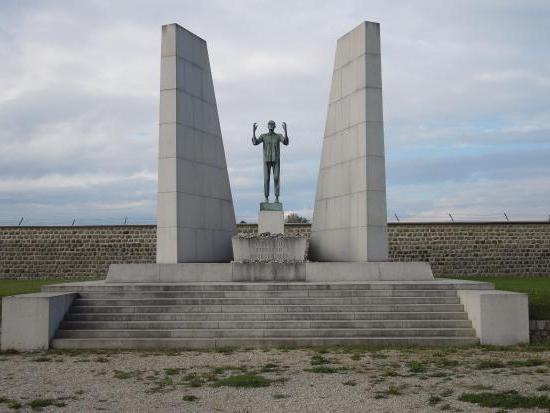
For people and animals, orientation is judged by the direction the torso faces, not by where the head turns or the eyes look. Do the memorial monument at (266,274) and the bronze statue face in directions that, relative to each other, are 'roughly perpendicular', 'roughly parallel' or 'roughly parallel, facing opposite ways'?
roughly parallel

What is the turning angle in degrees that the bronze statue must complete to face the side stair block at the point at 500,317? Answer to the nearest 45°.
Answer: approximately 45° to its left

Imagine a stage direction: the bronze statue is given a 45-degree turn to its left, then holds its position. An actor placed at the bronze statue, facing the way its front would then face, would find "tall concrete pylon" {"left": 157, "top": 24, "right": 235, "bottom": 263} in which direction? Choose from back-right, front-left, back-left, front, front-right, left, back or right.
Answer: right

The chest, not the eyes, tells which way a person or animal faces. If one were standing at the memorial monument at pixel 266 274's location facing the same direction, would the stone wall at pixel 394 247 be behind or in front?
behind

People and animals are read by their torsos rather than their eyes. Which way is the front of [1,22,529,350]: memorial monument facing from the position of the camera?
facing the viewer

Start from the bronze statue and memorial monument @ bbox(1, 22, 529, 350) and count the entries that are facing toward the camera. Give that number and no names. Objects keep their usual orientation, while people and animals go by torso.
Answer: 2

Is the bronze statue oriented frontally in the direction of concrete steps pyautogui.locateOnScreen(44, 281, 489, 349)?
yes

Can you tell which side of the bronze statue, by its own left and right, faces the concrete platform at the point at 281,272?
front

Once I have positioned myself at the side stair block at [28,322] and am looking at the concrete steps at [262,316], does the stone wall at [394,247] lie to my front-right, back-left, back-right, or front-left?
front-left

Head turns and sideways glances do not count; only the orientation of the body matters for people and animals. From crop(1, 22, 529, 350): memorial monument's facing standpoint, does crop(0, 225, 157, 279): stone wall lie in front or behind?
behind

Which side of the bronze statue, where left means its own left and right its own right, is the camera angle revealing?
front
